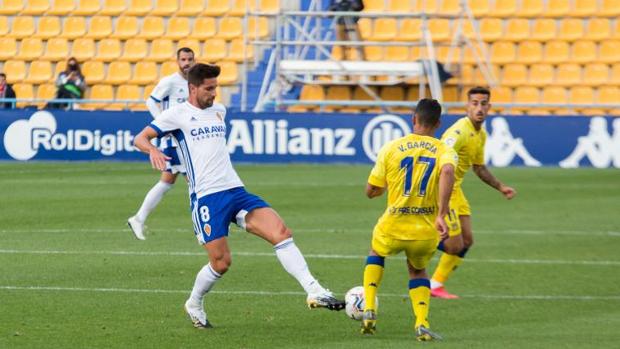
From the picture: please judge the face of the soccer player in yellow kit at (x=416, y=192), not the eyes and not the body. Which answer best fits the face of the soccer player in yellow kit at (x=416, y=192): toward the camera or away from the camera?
away from the camera

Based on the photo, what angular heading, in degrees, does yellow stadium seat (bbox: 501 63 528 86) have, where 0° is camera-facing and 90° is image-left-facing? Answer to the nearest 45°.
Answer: approximately 0°

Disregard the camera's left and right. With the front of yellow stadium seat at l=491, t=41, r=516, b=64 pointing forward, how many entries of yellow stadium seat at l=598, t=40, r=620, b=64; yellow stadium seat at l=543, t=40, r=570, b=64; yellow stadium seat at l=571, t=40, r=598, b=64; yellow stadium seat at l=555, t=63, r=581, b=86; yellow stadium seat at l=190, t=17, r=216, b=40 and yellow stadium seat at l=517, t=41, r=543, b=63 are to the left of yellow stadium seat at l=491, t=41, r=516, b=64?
5

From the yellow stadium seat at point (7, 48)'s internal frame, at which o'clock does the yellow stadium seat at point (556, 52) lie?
the yellow stadium seat at point (556, 52) is roughly at 10 o'clock from the yellow stadium seat at point (7, 48).

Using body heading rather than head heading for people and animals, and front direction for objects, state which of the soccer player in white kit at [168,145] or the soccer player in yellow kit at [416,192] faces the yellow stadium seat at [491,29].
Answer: the soccer player in yellow kit
